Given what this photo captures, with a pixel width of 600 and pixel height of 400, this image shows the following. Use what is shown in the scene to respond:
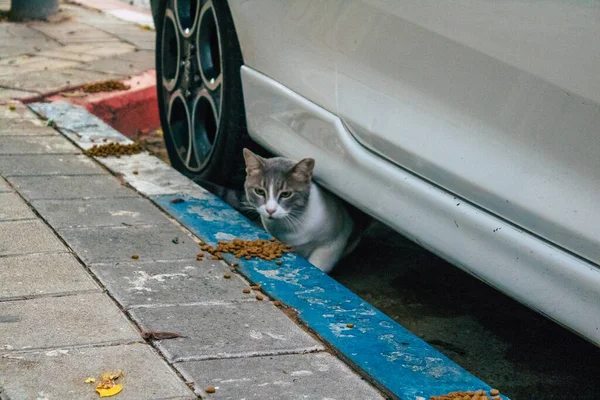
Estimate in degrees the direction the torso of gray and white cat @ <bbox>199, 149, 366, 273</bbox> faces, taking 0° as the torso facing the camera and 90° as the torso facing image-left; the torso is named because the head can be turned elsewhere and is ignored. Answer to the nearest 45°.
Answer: approximately 45°

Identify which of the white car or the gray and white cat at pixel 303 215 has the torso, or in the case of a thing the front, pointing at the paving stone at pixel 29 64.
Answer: the white car

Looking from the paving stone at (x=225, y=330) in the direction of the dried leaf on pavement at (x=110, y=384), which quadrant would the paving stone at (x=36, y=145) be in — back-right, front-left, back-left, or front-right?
back-right

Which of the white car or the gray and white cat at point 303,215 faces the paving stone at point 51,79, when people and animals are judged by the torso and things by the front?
the white car

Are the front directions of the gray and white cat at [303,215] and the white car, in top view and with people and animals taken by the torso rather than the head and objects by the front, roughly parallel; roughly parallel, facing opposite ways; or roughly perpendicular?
roughly perpendicular
